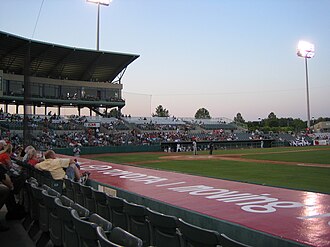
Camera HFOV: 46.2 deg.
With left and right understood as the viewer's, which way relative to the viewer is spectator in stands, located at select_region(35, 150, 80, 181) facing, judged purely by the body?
facing away from the viewer and to the right of the viewer

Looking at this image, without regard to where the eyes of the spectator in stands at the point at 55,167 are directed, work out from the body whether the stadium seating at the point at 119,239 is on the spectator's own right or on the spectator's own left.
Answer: on the spectator's own right

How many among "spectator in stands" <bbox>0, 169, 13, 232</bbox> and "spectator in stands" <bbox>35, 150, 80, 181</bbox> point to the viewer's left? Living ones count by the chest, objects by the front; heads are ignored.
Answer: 0

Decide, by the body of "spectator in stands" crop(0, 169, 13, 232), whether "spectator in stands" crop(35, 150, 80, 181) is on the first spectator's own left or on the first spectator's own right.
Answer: on the first spectator's own left

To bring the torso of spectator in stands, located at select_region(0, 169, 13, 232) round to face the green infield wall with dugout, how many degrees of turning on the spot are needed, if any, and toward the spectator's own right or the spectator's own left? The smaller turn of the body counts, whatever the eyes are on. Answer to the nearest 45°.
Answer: approximately 45° to the spectator's own left

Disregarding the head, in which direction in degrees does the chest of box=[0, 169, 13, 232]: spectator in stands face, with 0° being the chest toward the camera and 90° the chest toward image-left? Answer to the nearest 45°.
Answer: approximately 270°

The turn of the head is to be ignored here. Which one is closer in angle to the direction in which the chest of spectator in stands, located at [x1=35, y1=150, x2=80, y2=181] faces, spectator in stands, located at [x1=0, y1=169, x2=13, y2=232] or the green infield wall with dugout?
the green infield wall with dugout

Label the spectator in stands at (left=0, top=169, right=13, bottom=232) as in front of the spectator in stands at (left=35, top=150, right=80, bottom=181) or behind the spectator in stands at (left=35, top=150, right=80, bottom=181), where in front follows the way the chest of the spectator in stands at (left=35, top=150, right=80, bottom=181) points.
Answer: behind

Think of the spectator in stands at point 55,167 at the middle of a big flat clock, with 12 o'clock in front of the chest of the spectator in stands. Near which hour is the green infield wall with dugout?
The green infield wall with dugout is roughly at 11 o'clock from the spectator in stands.

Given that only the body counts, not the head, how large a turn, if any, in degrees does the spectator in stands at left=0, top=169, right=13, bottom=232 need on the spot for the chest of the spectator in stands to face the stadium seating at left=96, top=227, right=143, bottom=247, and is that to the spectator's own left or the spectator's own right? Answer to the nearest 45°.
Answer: approximately 90° to the spectator's own right
